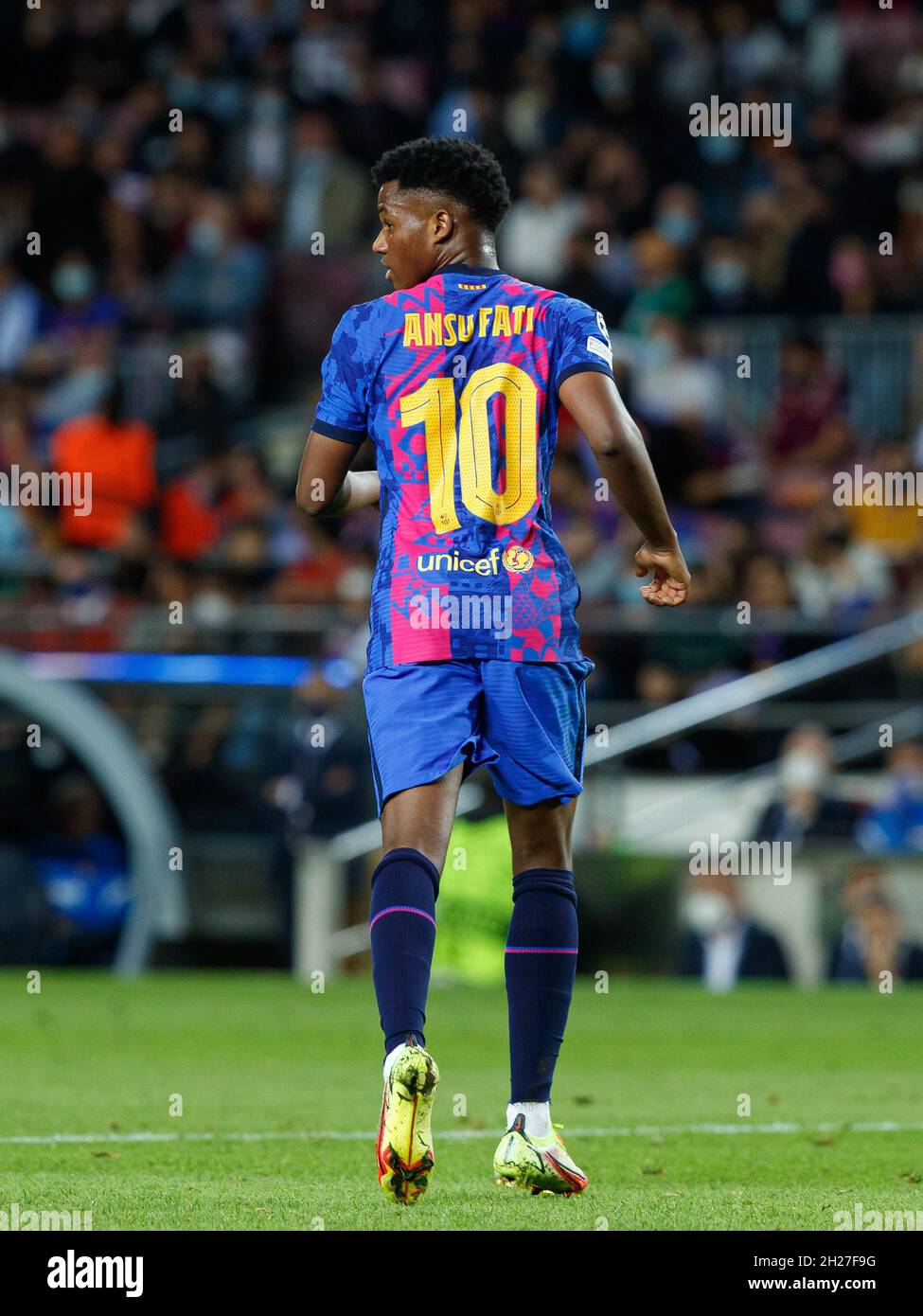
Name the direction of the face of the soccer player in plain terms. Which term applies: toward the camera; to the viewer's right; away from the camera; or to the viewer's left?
to the viewer's left

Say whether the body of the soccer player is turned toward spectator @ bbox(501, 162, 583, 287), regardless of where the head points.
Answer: yes

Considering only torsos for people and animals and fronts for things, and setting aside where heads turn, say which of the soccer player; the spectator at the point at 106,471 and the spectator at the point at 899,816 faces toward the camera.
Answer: the spectator at the point at 899,816

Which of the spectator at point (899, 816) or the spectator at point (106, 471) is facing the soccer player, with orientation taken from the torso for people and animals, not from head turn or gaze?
the spectator at point (899, 816)

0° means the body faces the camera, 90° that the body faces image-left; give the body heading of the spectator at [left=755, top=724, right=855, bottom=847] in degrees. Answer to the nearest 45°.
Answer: approximately 0°

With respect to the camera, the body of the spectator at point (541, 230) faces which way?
toward the camera

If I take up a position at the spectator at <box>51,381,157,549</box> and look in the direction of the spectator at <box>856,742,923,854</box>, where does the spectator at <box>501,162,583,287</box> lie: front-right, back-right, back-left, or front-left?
front-left

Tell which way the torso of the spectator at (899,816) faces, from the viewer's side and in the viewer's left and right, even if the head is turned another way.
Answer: facing the viewer

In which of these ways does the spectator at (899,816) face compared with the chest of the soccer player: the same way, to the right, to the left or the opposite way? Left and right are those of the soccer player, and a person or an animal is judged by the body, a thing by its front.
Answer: the opposite way

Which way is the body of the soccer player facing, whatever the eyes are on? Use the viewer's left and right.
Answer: facing away from the viewer

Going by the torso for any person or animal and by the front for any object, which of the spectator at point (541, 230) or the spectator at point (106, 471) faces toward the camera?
the spectator at point (541, 230)
